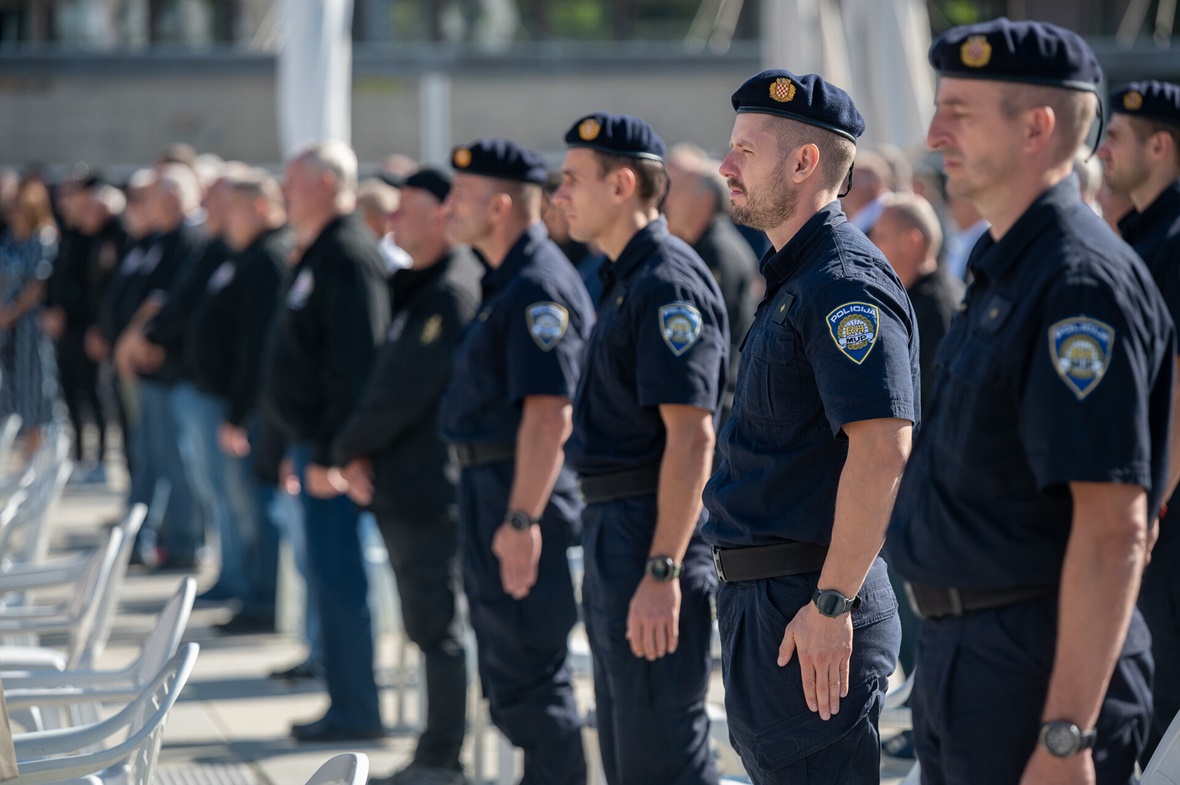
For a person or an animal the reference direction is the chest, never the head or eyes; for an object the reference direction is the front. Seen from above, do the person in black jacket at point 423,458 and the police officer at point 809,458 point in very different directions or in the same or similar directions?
same or similar directions

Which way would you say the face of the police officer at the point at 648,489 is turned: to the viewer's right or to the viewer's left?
to the viewer's left

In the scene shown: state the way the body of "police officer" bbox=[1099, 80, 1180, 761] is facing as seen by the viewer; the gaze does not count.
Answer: to the viewer's left

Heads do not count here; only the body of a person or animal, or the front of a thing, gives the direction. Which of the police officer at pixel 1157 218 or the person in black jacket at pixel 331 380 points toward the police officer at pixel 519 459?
the police officer at pixel 1157 218

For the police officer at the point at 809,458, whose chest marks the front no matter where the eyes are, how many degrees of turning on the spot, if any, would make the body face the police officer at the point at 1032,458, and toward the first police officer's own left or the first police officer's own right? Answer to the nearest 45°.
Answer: approximately 135° to the first police officer's own left

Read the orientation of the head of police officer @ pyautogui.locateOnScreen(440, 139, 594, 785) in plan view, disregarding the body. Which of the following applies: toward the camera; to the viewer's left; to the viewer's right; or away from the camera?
to the viewer's left

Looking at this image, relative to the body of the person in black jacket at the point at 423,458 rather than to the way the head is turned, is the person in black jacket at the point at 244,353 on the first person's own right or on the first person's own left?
on the first person's own right

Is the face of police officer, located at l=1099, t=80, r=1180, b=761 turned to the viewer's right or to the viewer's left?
to the viewer's left

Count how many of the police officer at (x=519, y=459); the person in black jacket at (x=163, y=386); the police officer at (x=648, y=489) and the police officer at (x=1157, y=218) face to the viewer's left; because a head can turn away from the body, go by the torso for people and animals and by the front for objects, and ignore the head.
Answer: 4

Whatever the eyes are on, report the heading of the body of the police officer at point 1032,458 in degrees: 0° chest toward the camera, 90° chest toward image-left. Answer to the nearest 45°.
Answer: approximately 90°

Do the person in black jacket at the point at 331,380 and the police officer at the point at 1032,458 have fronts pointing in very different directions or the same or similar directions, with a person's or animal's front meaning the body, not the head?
same or similar directions

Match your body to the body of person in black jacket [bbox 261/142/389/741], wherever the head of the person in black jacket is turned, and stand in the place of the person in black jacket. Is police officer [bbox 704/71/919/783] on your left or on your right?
on your left

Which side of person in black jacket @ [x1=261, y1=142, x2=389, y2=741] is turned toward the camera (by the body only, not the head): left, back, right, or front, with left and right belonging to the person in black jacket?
left

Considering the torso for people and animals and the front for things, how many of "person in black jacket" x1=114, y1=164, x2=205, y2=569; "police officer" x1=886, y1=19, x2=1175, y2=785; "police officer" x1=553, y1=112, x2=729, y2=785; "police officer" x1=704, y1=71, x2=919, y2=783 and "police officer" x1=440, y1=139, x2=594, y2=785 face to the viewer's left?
5

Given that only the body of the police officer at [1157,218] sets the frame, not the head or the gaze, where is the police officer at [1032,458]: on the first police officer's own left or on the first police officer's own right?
on the first police officer's own left

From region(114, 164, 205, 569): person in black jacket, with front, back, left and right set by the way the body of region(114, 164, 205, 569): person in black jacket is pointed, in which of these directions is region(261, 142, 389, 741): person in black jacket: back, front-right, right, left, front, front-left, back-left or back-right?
left

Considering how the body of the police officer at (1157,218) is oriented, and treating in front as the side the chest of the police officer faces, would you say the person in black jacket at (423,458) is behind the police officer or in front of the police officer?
in front

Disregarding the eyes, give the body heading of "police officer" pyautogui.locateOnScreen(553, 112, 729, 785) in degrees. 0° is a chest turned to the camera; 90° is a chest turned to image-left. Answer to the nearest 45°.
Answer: approximately 90°

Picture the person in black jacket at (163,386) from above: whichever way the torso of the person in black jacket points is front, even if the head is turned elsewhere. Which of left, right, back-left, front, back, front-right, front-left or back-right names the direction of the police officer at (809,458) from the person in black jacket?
left
